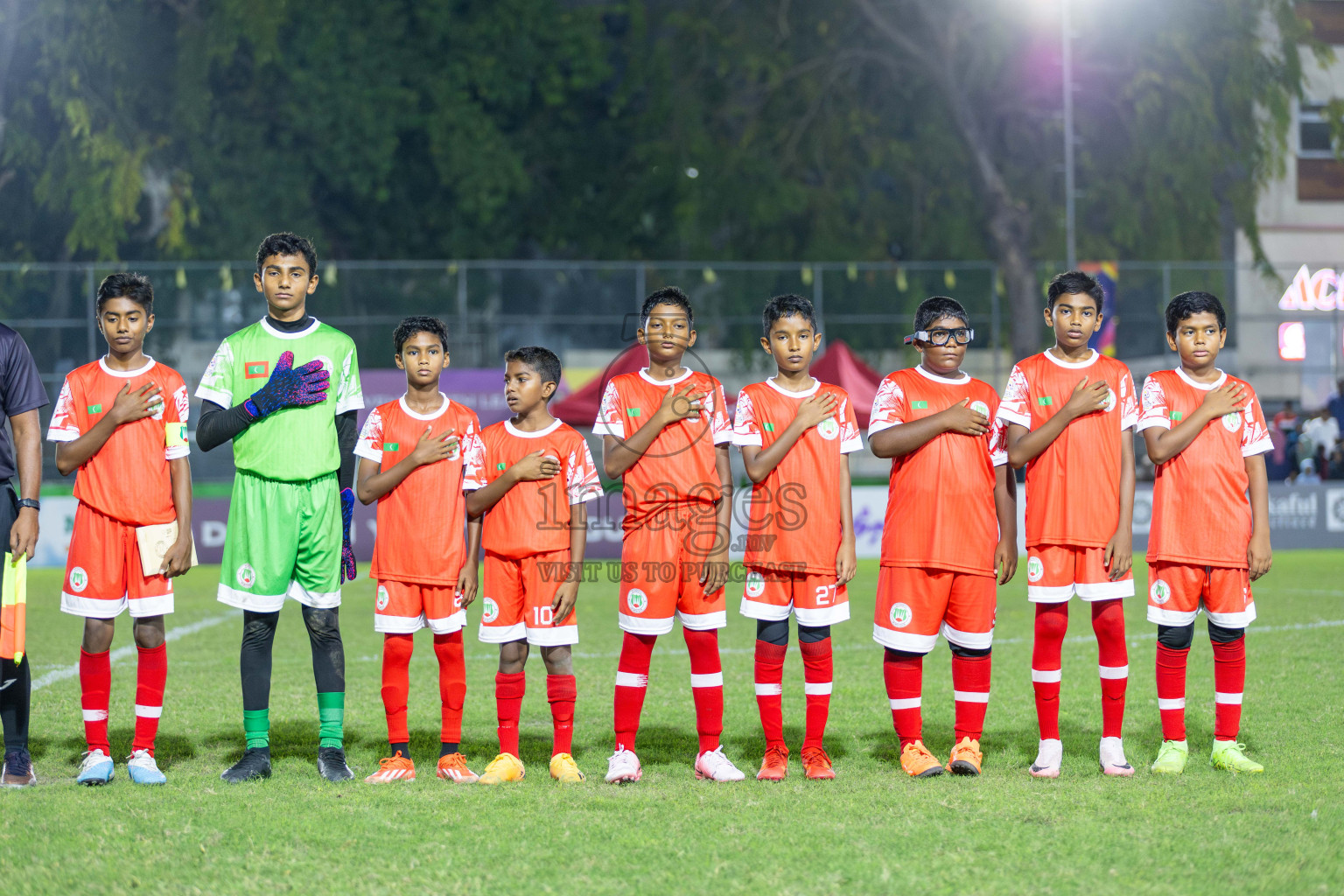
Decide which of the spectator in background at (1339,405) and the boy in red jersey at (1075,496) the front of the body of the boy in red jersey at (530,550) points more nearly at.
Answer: the boy in red jersey

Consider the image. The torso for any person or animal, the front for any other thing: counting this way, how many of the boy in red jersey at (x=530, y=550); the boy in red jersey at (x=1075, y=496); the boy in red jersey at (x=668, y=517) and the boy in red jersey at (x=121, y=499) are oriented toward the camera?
4

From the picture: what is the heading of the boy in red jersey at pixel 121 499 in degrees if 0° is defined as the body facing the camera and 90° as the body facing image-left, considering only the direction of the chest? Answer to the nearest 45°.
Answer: approximately 0°

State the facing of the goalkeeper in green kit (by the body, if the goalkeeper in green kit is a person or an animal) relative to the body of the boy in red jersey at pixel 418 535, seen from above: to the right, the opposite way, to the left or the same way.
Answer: the same way

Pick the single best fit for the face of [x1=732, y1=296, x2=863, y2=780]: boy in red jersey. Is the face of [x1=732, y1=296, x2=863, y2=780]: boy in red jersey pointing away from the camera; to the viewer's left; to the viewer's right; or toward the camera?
toward the camera

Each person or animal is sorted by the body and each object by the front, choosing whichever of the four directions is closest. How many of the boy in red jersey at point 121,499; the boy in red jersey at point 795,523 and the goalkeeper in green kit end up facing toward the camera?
3

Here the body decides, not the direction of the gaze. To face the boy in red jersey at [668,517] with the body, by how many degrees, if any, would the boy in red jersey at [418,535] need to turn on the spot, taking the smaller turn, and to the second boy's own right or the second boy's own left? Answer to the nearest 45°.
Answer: approximately 90° to the second boy's own left

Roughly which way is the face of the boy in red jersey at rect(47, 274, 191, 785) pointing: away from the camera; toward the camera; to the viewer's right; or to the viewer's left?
toward the camera

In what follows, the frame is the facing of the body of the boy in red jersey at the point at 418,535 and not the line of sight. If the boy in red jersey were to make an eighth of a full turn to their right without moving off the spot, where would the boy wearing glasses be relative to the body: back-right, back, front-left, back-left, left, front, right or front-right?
back-left

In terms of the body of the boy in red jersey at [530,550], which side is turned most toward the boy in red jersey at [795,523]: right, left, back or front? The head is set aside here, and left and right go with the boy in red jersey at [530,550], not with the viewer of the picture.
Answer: left

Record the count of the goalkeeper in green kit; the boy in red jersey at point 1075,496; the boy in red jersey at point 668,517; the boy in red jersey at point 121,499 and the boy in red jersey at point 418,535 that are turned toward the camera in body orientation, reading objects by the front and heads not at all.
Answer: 5

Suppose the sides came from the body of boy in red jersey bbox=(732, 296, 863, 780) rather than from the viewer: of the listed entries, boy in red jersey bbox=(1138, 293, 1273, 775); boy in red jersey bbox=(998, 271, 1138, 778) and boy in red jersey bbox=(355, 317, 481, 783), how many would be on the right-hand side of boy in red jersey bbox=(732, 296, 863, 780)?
1

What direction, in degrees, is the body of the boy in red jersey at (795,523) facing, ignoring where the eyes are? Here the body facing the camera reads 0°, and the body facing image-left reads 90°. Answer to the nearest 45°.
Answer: approximately 0°

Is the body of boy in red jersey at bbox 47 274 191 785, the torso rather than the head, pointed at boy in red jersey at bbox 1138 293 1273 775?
no

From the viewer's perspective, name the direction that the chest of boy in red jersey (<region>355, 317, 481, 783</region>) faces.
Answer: toward the camera

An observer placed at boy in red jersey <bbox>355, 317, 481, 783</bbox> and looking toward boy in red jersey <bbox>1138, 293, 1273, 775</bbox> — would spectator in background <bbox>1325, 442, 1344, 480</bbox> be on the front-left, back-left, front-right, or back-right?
front-left

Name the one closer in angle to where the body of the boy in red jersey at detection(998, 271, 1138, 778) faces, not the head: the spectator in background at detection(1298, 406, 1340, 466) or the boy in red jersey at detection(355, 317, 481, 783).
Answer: the boy in red jersey

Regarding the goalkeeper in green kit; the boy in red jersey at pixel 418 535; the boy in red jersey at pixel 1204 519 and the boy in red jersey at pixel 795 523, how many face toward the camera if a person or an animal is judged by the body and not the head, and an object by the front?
4

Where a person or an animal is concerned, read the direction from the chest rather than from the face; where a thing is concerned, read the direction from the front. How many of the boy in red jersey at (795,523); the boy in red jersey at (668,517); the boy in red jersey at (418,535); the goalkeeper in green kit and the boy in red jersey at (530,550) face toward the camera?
5

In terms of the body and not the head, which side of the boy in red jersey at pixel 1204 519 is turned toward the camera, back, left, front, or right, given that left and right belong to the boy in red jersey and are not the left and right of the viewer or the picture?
front
